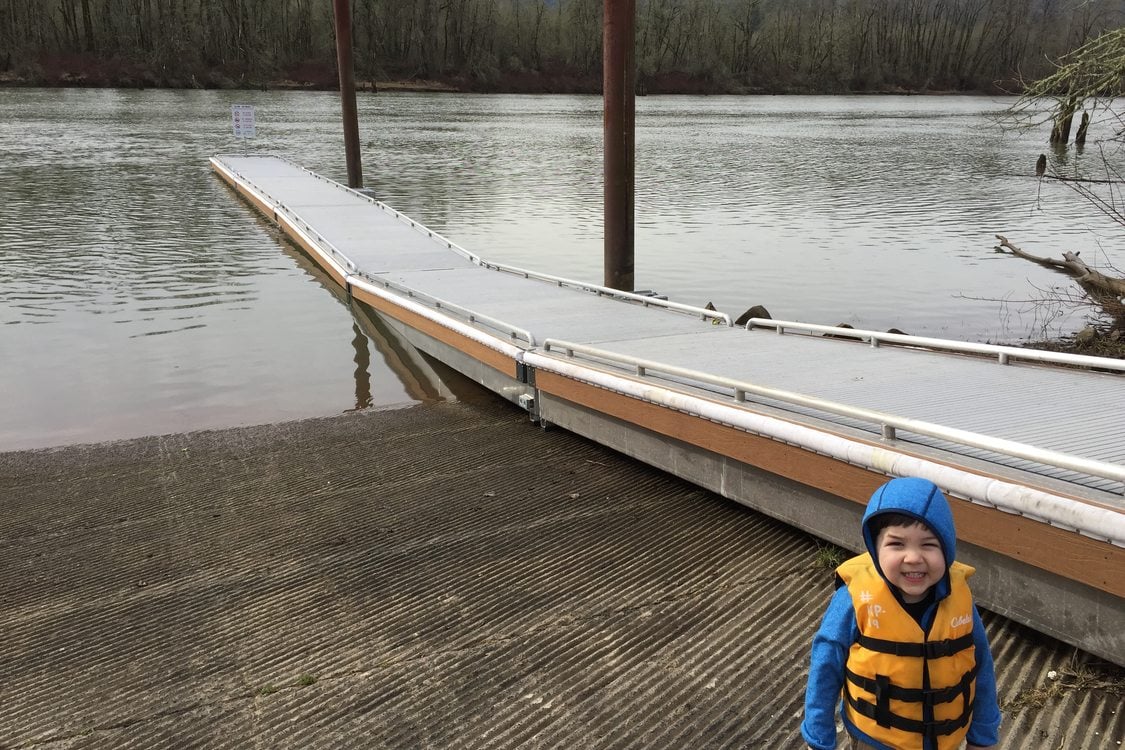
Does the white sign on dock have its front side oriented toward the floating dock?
yes

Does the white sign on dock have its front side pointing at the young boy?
yes

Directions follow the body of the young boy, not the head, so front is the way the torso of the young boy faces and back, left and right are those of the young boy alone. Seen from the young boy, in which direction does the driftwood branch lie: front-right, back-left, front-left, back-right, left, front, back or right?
back

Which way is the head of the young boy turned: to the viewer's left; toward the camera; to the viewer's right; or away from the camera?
toward the camera

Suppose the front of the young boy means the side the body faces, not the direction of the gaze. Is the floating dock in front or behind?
behind

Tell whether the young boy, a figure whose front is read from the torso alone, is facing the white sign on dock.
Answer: no

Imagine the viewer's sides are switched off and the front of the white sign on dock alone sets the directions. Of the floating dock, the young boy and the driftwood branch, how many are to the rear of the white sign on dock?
0

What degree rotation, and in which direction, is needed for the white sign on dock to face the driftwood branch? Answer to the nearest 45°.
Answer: approximately 45° to its left

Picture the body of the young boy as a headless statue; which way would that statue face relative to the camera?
toward the camera

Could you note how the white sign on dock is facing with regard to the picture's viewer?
facing the viewer

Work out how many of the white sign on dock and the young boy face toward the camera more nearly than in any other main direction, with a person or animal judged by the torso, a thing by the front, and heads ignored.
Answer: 2
